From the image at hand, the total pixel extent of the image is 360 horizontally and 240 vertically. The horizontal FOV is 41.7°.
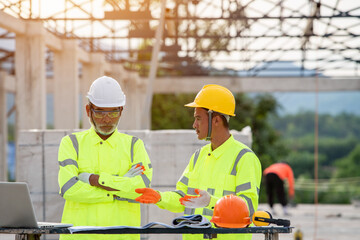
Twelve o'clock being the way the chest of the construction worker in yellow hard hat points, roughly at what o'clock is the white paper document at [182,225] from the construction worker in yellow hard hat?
The white paper document is roughly at 11 o'clock from the construction worker in yellow hard hat.

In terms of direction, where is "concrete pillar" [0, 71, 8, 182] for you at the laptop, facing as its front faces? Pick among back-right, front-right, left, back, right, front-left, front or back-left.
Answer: front-left

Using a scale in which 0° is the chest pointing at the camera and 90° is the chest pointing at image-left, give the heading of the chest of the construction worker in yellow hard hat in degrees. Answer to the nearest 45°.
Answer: approximately 45°

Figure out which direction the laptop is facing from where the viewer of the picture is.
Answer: facing away from the viewer and to the right of the viewer

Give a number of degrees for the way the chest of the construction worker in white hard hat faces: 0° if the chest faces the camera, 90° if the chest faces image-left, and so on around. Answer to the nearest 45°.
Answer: approximately 0°

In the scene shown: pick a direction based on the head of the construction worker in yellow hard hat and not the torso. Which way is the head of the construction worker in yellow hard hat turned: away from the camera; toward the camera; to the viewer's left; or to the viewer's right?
to the viewer's left

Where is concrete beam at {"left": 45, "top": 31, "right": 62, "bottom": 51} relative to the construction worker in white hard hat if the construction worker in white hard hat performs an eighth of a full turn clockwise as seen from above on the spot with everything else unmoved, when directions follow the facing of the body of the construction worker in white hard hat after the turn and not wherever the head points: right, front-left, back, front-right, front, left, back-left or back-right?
back-right
